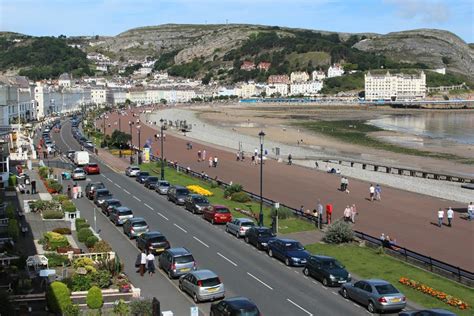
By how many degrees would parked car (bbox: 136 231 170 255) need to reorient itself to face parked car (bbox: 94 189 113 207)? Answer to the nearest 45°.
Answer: approximately 45° to its right

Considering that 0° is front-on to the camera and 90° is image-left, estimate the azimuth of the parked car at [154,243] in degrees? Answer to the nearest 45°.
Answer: approximately 135°

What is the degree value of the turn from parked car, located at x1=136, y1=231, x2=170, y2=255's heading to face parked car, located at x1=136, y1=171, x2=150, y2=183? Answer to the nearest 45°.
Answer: approximately 45° to its right

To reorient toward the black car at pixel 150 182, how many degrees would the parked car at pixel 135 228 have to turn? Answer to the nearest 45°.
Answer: approximately 45° to its right
